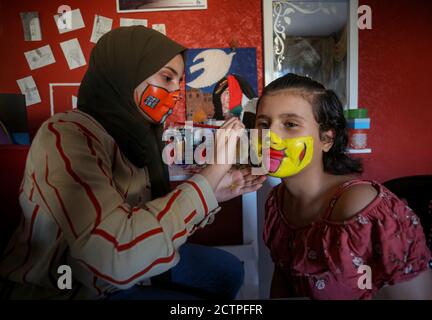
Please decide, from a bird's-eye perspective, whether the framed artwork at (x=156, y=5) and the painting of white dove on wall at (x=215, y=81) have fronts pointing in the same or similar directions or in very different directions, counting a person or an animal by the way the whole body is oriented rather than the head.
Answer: same or similar directions

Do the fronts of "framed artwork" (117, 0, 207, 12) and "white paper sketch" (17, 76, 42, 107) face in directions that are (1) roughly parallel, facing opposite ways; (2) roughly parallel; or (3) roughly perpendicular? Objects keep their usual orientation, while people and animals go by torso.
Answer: roughly parallel

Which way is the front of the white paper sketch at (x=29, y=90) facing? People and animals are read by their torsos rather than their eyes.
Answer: toward the camera

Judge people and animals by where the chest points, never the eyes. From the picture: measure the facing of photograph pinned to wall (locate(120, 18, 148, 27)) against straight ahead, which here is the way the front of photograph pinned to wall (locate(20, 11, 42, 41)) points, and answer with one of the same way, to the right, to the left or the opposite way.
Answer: the same way

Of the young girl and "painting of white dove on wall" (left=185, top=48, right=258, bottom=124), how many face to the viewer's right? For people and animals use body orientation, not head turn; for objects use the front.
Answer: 0

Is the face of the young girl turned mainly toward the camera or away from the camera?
toward the camera

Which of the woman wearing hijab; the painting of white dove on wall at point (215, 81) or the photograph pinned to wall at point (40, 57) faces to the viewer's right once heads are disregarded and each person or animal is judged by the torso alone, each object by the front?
the woman wearing hijab

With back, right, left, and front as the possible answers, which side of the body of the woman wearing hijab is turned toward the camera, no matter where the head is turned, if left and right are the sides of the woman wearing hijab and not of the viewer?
right

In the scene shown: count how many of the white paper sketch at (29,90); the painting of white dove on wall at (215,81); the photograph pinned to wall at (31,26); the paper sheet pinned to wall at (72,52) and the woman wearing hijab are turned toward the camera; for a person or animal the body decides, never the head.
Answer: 4

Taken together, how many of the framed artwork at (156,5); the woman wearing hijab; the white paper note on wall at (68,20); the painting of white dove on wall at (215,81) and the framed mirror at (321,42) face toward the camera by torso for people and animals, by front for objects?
4

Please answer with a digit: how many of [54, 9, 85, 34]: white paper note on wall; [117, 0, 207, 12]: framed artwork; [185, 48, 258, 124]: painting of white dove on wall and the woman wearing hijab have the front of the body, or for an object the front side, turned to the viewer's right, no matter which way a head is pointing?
1

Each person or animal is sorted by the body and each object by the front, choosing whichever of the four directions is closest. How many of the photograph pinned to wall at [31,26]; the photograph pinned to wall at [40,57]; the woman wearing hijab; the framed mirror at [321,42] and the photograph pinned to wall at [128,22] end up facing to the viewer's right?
1

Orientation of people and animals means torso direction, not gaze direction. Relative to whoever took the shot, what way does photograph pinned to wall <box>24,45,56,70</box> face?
facing the viewer

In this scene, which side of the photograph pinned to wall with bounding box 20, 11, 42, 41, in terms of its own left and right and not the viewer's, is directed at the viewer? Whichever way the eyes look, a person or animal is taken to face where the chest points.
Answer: front

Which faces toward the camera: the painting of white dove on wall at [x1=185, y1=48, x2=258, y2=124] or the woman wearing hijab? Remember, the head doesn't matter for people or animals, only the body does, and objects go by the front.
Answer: the painting of white dove on wall
